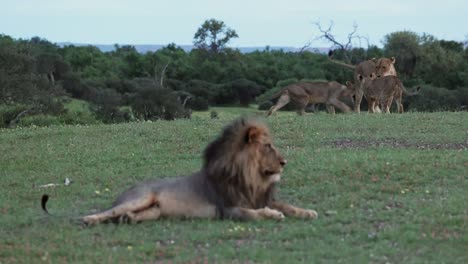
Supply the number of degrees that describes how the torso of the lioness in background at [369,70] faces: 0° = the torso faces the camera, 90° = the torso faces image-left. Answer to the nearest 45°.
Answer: approximately 270°

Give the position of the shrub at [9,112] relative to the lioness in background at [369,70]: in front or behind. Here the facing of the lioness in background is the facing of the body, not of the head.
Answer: behind

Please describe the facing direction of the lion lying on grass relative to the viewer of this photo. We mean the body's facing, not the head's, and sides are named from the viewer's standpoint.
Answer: facing to the right of the viewer

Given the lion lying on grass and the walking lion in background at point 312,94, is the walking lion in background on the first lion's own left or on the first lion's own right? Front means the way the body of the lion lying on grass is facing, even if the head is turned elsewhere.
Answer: on the first lion's own left

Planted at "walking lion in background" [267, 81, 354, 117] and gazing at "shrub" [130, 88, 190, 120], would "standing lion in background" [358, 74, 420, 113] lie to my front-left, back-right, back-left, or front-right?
back-right

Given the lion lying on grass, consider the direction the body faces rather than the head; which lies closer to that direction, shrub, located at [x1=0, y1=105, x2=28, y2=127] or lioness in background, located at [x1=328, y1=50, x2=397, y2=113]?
the lioness in background
